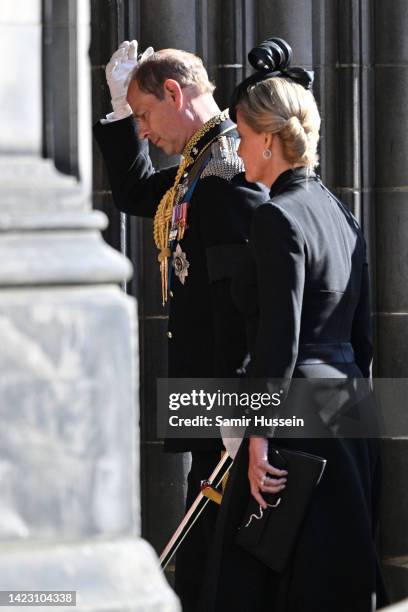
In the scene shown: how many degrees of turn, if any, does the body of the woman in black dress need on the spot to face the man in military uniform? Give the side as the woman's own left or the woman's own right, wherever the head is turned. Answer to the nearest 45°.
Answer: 0° — they already face them

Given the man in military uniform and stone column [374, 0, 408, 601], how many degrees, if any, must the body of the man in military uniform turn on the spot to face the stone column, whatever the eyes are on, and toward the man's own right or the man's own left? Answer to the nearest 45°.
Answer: approximately 135° to the man's own right

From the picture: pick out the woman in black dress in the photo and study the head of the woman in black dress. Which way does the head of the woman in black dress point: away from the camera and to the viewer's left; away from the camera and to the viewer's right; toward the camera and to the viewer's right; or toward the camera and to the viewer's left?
away from the camera and to the viewer's left

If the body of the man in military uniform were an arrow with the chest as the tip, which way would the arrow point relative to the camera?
to the viewer's left

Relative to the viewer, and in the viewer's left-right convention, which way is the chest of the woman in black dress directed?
facing away from the viewer and to the left of the viewer
